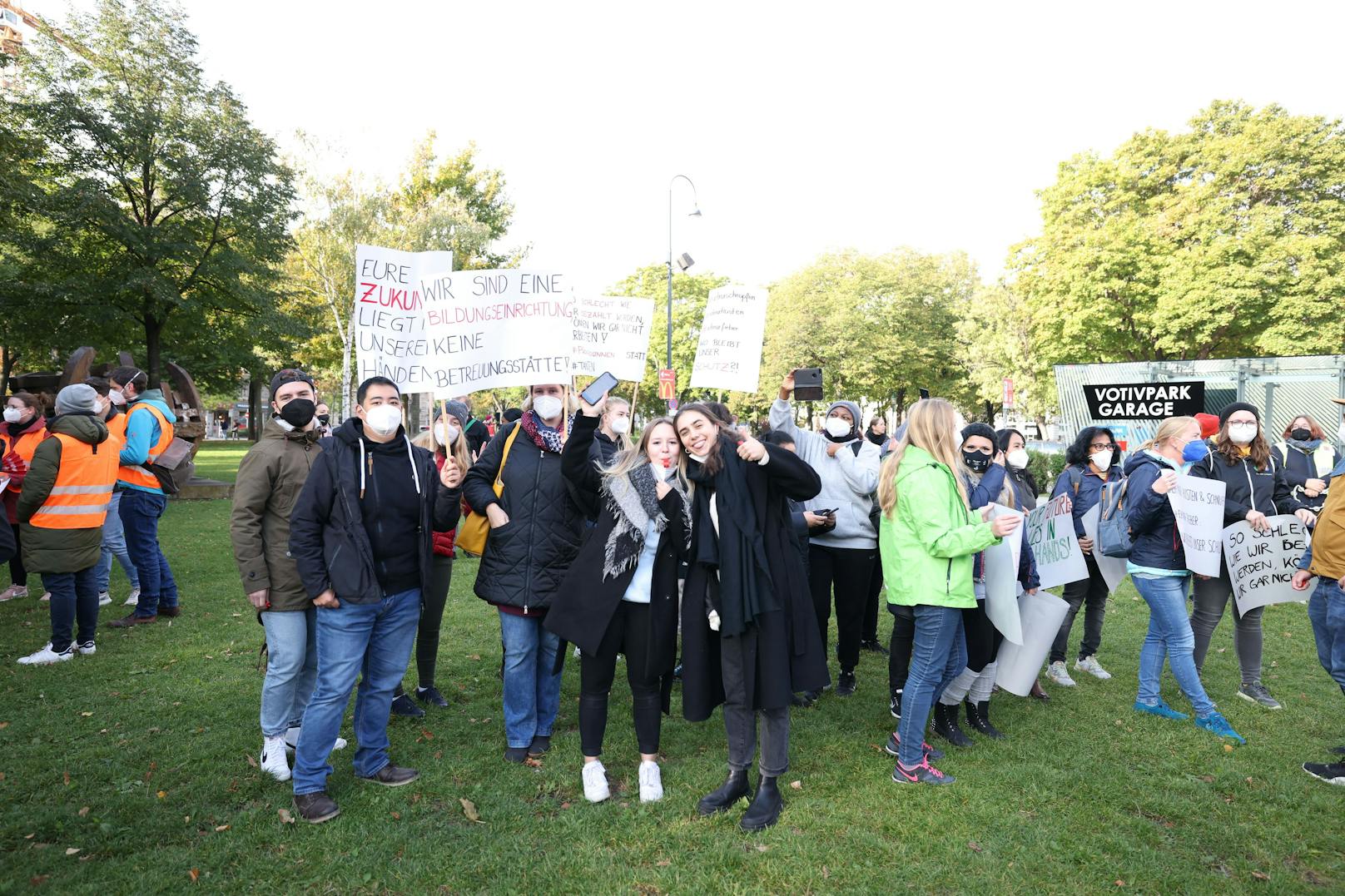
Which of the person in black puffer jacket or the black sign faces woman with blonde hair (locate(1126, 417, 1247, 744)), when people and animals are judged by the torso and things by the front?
the black sign

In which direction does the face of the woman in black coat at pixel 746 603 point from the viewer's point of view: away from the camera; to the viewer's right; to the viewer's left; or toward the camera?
toward the camera

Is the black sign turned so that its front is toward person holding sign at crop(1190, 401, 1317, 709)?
yes

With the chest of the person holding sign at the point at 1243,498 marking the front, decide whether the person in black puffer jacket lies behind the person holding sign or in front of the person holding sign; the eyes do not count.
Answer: in front

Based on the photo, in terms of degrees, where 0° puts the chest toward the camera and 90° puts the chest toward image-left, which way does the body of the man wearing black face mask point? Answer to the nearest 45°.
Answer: approximately 315°

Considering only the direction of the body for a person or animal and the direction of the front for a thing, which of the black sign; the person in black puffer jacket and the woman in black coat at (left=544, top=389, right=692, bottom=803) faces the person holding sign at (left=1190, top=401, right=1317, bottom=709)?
the black sign

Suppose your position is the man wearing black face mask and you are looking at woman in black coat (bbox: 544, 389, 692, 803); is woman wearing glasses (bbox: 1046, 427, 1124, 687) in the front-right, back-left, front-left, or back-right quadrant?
front-left

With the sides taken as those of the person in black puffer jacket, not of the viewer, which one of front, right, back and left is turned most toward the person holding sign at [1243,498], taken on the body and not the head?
left

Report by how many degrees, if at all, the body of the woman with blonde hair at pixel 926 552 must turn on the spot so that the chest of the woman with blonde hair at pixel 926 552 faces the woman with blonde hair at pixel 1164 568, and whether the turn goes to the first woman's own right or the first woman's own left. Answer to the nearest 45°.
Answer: approximately 45° to the first woman's own left

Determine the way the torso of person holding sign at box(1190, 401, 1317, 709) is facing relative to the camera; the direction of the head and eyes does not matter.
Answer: toward the camera

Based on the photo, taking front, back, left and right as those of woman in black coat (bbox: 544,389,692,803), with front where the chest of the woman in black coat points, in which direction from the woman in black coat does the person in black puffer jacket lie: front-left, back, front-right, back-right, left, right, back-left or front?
back-right

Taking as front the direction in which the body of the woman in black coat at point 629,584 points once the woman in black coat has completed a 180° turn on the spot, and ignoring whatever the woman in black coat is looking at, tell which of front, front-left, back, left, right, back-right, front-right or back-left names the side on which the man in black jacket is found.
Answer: left

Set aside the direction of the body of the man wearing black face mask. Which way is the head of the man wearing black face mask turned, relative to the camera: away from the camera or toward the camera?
toward the camera

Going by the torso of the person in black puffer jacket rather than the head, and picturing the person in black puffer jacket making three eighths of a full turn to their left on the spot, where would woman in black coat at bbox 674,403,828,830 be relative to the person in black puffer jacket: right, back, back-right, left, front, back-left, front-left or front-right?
right

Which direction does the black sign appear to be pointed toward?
toward the camera
